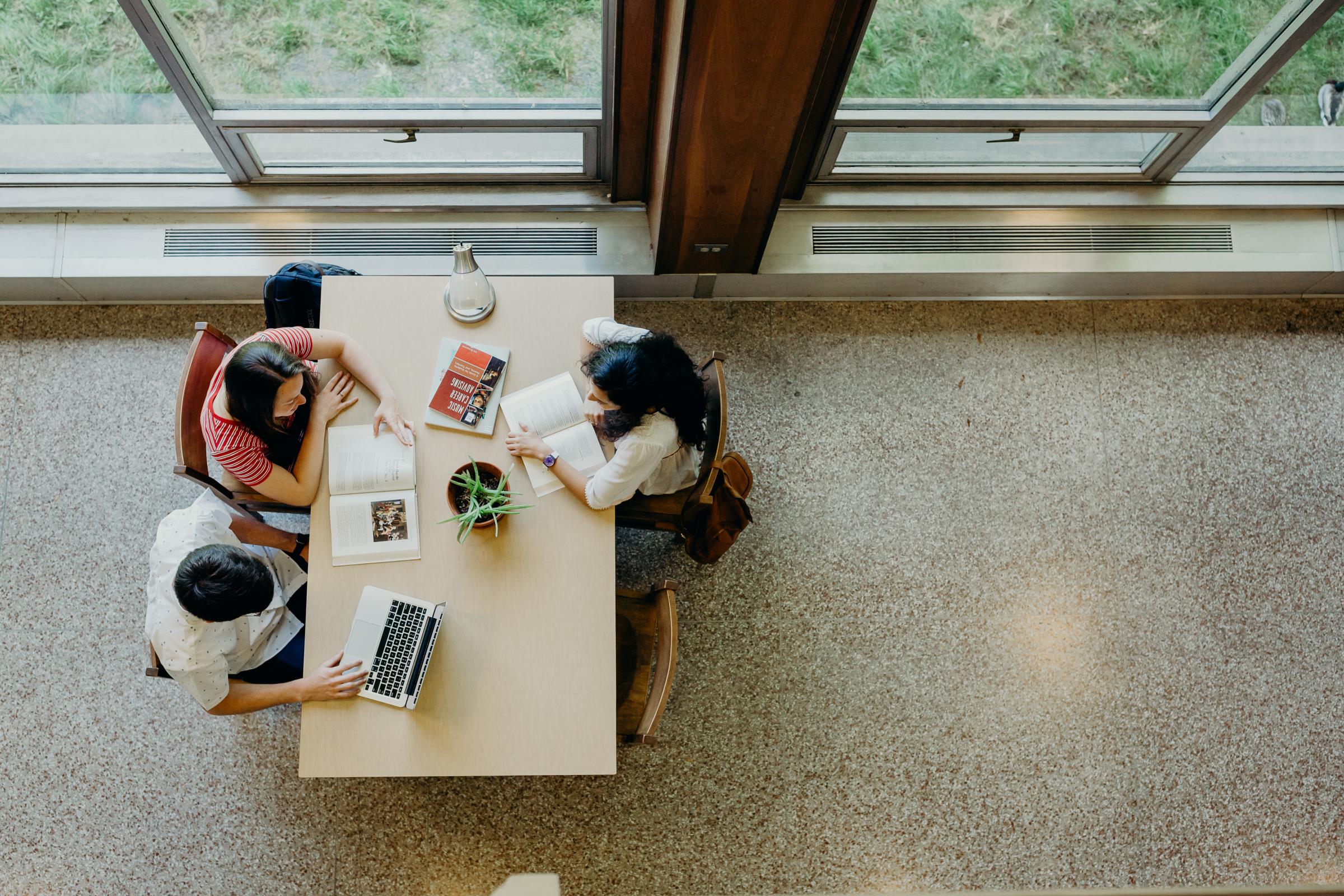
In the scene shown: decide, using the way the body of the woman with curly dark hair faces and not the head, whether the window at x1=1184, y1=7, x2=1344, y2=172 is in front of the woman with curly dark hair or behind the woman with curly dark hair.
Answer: behind

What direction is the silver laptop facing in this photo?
to the viewer's left

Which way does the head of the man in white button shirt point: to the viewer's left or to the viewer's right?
to the viewer's right

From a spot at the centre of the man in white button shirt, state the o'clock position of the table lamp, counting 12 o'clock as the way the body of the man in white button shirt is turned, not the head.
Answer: The table lamp is roughly at 11 o'clock from the man in white button shirt.

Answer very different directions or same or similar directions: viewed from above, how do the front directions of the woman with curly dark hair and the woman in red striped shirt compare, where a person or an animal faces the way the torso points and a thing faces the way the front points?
very different directions

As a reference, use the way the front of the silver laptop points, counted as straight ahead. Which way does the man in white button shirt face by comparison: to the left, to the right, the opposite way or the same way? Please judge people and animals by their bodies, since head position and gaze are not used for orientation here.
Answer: the opposite way

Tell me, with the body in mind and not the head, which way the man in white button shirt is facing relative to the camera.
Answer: to the viewer's right

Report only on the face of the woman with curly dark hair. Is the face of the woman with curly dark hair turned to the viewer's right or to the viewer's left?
to the viewer's left

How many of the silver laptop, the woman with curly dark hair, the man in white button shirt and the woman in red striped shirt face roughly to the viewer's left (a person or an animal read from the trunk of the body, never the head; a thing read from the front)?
2

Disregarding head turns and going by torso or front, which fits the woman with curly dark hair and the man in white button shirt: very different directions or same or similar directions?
very different directions

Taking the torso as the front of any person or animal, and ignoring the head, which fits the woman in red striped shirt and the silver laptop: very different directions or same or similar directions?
very different directions

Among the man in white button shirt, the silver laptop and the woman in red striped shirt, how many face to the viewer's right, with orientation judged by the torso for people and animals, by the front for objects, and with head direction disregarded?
2

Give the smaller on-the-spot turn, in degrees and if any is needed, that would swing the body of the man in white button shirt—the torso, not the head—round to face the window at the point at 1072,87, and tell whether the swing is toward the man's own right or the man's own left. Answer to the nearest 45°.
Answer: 0° — they already face it
